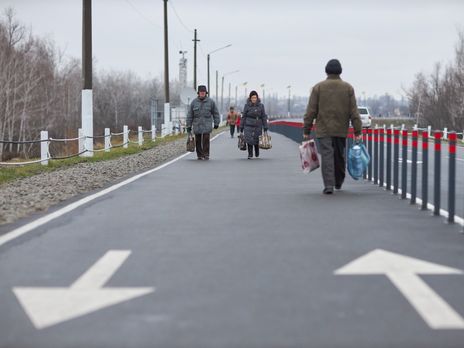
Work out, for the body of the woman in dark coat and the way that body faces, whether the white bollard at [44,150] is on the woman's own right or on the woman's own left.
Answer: on the woman's own right

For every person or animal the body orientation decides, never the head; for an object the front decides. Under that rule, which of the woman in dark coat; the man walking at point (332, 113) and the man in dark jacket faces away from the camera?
the man walking

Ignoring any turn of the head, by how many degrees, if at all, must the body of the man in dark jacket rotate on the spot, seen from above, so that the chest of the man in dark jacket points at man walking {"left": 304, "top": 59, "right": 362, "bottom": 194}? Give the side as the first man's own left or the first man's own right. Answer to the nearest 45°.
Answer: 0° — they already face them

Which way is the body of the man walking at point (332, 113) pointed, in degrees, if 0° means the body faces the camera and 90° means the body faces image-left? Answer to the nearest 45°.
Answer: approximately 180°

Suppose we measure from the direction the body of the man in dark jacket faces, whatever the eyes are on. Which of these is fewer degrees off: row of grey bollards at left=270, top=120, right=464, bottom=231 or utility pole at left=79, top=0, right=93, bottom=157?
the row of grey bollards

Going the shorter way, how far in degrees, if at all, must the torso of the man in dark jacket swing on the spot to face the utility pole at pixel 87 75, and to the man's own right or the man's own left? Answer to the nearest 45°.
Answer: approximately 135° to the man's own right

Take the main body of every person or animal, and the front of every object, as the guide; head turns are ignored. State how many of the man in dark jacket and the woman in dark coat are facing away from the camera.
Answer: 0

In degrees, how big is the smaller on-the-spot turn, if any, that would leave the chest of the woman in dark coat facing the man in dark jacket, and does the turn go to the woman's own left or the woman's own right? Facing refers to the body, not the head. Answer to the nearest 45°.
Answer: approximately 90° to the woman's own right

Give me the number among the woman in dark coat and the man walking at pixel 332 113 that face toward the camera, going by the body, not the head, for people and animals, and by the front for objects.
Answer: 1

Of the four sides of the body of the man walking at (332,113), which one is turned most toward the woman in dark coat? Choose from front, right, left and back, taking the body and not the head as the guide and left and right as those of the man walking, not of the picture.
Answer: front

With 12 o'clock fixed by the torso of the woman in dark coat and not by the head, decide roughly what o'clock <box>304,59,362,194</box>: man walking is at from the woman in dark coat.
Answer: The man walking is roughly at 12 o'clock from the woman in dark coat.

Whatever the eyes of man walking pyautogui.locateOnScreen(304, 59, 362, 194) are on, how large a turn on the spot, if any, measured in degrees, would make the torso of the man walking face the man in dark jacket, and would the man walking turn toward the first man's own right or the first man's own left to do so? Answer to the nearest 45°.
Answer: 0° — they already face them

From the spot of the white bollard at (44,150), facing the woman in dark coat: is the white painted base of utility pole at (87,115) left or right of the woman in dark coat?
left

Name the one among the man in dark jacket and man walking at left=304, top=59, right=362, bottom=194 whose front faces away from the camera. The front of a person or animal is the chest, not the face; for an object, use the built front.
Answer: the man walking

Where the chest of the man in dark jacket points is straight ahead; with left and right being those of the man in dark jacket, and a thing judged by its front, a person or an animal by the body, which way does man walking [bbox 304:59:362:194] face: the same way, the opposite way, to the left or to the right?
the opposite way
